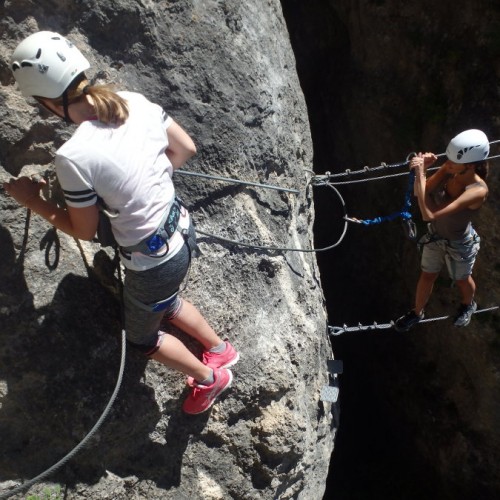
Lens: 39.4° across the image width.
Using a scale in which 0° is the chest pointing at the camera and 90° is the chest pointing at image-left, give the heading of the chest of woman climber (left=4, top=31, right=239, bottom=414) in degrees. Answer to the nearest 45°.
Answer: approximately 135°

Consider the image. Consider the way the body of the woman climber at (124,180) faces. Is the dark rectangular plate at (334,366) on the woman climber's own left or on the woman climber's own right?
on the woman climber's own right

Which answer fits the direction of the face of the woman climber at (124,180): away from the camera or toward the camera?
away from the camera

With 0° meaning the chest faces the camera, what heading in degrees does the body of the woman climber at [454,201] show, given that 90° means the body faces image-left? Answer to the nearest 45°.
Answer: approximately 45°

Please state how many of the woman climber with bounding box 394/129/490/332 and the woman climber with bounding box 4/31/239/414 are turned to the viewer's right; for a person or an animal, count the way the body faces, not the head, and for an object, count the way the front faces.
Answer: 0

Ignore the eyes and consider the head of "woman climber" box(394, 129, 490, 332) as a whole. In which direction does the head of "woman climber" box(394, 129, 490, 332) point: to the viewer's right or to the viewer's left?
to the viewer's left

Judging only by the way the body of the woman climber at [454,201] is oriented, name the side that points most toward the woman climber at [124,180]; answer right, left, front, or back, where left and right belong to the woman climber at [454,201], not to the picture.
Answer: front
